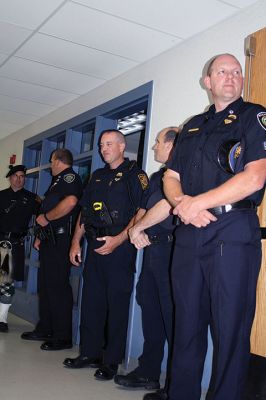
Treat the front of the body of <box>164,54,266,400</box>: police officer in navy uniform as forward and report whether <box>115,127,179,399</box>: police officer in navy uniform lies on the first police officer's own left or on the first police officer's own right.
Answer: on the first police officer's own right

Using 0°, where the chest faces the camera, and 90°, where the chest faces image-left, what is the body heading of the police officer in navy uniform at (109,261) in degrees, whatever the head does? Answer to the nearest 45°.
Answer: approximately 45°

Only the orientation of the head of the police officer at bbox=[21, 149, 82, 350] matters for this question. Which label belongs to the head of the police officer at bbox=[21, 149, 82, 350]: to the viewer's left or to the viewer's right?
to the viewer's left

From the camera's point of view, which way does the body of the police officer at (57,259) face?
to the viewer's left

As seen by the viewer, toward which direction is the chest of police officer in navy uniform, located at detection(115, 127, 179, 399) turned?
to the viewer's left

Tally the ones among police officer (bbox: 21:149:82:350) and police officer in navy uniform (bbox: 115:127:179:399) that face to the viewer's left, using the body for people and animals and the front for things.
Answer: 2

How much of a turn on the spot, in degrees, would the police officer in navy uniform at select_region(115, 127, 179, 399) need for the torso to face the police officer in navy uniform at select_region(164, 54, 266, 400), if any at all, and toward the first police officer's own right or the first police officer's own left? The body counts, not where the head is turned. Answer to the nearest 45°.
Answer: approximately 90° to the first police officer's own left
